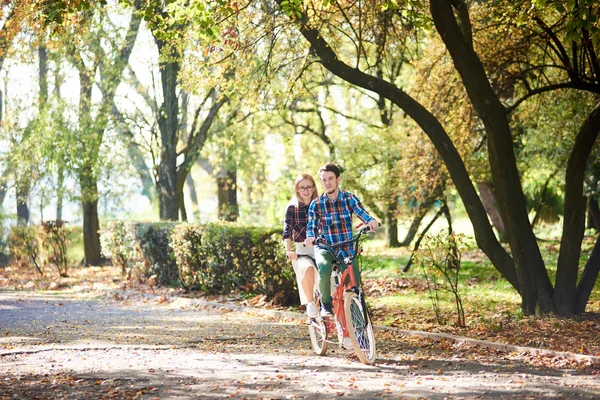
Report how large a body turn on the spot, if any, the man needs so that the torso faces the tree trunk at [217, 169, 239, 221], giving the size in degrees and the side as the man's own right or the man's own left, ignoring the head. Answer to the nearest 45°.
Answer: approximately 180°

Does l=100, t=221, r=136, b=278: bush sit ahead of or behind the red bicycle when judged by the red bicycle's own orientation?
behind

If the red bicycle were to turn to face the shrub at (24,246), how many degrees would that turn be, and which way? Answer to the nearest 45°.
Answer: approximately 180°

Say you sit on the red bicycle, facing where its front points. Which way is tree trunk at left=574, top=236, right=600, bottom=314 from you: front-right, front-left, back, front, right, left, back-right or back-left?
left

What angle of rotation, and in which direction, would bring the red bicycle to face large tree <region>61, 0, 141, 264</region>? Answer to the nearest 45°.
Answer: approximately 180°

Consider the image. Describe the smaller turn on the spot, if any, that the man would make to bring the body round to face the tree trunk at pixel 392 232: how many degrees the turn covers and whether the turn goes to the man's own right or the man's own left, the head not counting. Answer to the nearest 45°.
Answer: approximately 180°

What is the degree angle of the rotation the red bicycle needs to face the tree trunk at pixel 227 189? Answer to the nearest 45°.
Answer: approximately 135° to its left

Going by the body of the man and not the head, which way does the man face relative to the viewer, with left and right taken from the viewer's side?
facing the viewer

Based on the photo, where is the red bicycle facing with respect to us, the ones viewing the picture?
facing the viewer and to the right of the viewer
